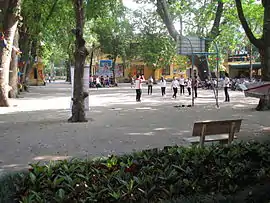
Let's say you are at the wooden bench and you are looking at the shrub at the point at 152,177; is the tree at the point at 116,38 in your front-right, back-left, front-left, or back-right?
back-right

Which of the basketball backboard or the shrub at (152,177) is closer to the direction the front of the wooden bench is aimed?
the basketball backboard

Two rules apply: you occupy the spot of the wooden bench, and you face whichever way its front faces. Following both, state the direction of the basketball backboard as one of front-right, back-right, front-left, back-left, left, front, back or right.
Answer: front-right

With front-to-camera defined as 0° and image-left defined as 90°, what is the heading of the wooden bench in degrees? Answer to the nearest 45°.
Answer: approximately 135°

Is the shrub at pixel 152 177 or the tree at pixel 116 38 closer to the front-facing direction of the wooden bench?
the tree
